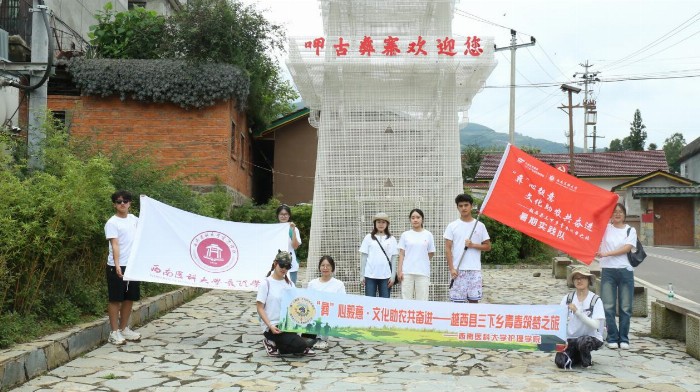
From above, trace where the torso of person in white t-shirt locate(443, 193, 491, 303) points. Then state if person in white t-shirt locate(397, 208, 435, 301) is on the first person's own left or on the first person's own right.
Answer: on the first person's own right

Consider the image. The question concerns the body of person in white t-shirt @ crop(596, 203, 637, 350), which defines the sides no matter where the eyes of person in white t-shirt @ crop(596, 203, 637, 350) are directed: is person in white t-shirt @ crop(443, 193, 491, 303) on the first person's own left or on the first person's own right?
on the first person's own right

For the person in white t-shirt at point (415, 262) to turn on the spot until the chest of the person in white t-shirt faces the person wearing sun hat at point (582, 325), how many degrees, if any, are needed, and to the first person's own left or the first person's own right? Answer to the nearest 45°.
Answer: approximately 45° to the first person's own left

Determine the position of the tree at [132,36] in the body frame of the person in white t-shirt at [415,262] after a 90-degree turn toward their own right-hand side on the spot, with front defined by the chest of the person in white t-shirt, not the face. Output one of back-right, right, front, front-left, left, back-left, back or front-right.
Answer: front-right

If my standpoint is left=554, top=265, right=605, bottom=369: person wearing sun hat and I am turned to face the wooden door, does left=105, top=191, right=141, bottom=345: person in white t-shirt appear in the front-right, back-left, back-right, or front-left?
back-left

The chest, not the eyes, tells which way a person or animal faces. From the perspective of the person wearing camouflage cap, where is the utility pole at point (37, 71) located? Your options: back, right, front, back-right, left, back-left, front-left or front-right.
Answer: back

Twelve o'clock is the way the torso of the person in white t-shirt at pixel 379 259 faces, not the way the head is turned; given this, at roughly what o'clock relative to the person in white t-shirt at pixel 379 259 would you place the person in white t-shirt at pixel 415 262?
the person in white t-shirt at pixel 415 262 is roughly at 10 o'clock from the person in white t-shirt at pixel 379 259.

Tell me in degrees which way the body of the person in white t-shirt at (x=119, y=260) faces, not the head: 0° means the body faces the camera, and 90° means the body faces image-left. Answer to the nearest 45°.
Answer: approximately 315°

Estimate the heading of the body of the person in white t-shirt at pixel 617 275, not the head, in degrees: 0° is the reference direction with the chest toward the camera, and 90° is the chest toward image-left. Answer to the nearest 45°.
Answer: approximately 0°

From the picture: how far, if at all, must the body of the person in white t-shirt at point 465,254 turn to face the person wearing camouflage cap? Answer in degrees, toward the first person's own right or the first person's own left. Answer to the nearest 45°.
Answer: approximately 90° to the first person's own right

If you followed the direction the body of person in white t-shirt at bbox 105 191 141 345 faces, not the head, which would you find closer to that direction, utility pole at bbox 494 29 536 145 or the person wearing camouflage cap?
the person wearing camouflage cap
